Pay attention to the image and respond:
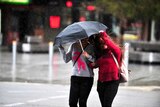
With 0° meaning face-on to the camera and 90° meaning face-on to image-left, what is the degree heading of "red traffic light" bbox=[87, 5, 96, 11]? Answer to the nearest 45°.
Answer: approximately 0°

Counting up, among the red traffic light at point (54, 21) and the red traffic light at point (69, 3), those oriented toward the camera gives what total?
2

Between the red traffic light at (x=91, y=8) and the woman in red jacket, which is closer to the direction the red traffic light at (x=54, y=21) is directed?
the woman in red jacket

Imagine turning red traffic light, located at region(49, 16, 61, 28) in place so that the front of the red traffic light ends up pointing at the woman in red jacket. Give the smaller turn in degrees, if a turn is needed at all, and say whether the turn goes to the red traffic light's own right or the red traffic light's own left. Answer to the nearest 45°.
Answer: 0° — it already faces them

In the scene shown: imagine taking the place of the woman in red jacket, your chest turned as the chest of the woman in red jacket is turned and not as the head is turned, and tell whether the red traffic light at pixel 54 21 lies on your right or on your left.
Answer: on your right
